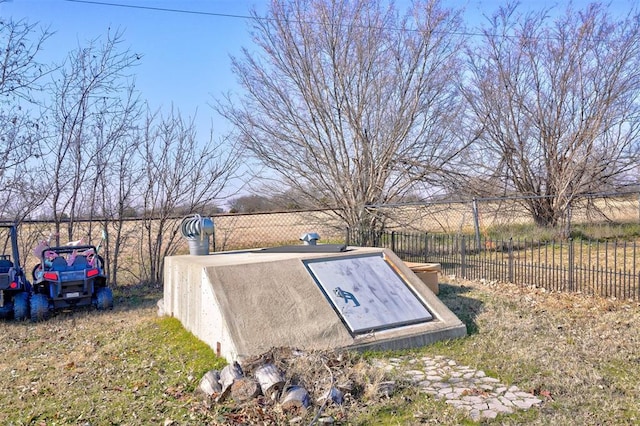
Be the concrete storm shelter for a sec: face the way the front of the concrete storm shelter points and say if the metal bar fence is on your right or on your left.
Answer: on your left

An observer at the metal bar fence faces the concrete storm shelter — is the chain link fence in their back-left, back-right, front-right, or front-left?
back-right

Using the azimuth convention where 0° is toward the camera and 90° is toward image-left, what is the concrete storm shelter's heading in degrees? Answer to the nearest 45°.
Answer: approximately 315°
